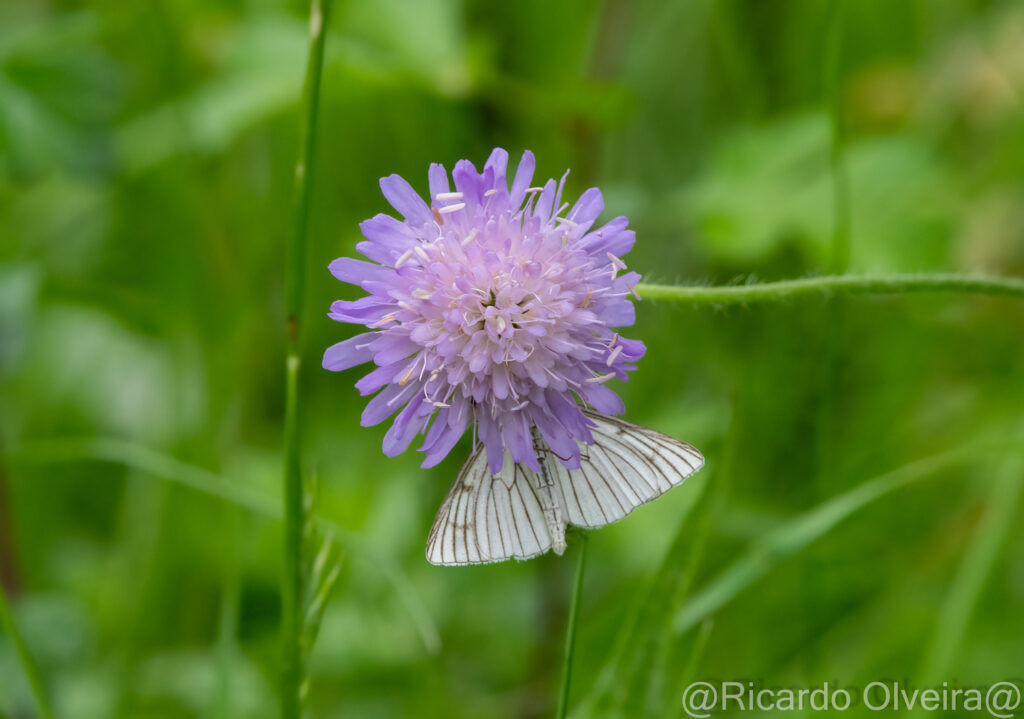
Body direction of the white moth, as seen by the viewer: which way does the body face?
away from the camera
